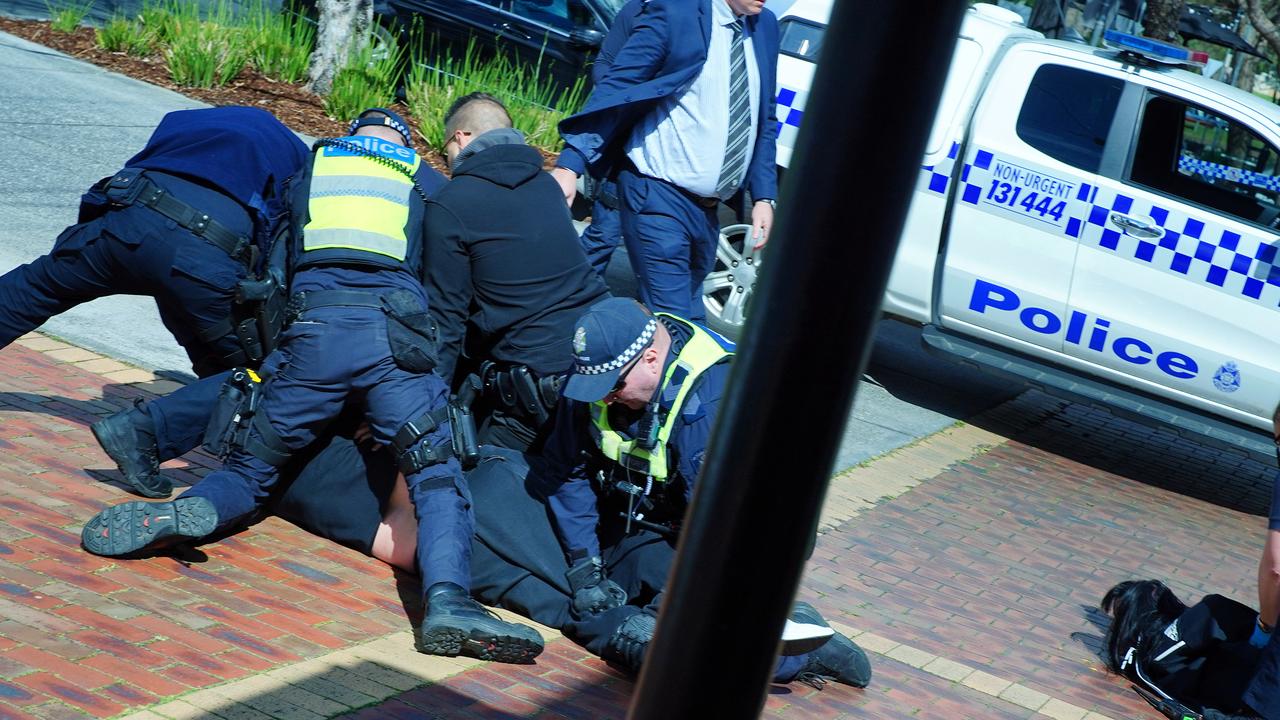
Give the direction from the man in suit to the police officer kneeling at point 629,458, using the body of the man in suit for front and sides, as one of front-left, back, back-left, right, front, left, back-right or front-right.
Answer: front-right

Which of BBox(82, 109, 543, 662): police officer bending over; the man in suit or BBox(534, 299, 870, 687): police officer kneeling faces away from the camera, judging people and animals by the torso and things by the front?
BBox(82, 109, 543, 662): police officer bending over

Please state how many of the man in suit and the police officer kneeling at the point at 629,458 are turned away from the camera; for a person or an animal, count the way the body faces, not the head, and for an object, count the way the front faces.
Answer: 0

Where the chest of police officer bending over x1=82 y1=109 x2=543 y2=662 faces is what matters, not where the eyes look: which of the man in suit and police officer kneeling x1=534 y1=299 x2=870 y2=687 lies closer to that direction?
the man in suit

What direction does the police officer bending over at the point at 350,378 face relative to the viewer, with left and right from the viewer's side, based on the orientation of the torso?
facing away from the viewer

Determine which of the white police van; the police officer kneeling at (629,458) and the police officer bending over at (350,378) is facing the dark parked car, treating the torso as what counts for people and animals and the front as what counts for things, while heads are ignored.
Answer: the police officer bending over at (350,378)

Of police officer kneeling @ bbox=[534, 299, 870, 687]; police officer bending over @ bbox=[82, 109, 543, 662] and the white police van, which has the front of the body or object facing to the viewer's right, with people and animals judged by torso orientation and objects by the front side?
the white police van

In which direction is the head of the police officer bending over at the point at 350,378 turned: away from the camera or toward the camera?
away from the camera

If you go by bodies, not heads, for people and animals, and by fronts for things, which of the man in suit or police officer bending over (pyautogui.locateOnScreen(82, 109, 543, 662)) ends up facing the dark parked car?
the police officer bending over

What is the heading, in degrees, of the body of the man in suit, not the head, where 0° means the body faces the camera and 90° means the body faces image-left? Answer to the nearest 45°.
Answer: approximately 315°

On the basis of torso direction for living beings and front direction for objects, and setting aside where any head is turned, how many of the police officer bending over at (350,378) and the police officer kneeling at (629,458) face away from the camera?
1

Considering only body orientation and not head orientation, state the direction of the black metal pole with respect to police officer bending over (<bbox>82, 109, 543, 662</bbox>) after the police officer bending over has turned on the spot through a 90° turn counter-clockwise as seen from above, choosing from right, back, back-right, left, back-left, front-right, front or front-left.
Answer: left

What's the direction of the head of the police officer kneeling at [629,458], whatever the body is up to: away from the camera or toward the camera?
toward the camera

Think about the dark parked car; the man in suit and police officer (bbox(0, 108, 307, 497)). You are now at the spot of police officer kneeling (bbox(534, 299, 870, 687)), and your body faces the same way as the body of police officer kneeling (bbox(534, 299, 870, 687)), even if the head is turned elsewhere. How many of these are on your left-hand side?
0

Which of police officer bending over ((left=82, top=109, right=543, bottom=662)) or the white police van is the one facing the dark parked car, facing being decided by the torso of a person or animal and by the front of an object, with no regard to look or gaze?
the police officer bending over

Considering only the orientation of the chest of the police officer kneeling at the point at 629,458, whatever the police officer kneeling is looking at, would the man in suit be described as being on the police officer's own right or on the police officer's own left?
on the police officer's own right

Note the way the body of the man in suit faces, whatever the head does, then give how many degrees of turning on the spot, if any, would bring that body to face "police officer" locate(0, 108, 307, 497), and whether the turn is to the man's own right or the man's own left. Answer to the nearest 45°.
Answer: approximately 90° to the man's own right

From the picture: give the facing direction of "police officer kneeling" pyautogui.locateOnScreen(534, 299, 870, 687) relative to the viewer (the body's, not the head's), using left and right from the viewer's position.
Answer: facing the viewer and to the left of the viewer
